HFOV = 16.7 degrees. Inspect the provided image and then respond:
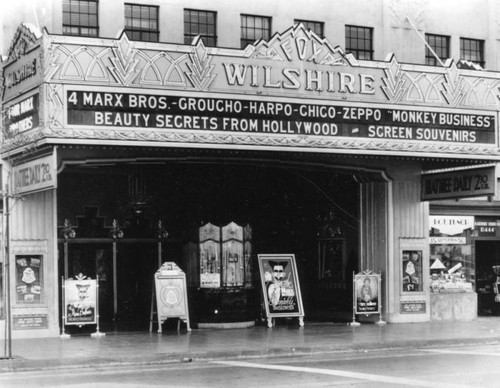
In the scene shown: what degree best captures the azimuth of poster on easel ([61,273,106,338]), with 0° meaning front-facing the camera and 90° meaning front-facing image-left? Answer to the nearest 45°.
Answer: approximately 0°

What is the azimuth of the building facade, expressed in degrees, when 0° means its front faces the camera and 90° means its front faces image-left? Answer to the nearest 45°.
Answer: approximately 0°

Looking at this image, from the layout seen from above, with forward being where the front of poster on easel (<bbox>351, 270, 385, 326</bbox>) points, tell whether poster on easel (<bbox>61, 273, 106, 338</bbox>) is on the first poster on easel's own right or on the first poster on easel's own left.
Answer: on the first poster on easel's own right

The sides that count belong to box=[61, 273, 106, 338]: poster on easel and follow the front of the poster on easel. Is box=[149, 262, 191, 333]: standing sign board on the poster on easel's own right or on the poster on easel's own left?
on the poster on easel's own left

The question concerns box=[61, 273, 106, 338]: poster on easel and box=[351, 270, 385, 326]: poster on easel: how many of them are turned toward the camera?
2
